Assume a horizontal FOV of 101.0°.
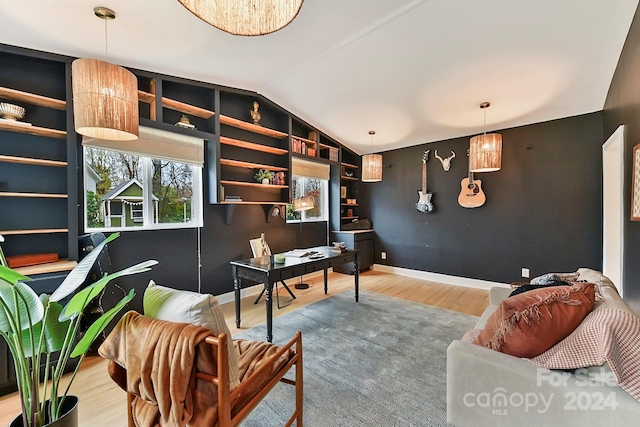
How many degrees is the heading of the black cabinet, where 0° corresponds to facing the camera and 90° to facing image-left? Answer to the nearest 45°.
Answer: approximately 315°

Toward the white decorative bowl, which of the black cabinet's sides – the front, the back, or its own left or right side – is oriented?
right

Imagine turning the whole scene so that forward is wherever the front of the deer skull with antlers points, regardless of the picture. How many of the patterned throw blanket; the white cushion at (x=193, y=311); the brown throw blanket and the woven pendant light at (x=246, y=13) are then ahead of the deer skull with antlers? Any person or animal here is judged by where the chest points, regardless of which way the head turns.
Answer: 4

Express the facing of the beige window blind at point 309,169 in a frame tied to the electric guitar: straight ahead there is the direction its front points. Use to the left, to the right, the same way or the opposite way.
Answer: to the left

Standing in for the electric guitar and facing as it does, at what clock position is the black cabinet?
The black cabinet is roughly at 3 o'clock from the electric guitar.

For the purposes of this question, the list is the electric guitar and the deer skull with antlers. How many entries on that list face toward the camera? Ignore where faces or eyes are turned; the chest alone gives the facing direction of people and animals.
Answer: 2

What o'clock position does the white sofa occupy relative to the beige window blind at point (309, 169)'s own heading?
The white sofa is roughly at 1 o'clock from the beige window blind.

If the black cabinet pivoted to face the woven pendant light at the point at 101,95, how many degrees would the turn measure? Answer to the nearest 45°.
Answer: approximately 90° to its right

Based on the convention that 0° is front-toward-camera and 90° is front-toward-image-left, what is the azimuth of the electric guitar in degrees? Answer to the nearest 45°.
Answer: approximately 0°
